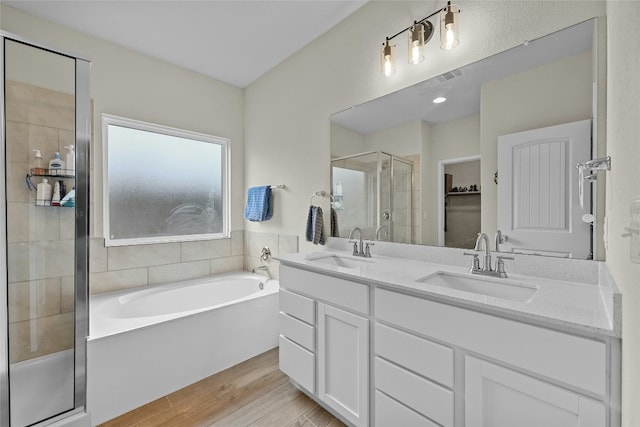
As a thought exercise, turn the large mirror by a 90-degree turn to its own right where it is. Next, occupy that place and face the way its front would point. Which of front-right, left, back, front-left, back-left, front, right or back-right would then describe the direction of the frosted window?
front-left

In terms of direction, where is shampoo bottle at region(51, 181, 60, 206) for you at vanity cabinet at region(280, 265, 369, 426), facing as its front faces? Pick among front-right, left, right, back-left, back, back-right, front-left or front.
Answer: front-right

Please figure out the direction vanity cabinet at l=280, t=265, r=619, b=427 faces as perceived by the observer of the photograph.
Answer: facing the viewer and to the left of the viewer

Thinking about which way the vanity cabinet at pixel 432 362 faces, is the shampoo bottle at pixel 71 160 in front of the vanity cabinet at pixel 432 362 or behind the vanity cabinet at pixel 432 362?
in front

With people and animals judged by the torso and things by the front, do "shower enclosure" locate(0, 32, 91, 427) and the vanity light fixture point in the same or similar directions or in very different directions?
very different directions

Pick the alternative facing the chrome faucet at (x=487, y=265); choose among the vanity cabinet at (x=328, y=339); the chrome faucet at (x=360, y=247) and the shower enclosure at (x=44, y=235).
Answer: the shower enclosure

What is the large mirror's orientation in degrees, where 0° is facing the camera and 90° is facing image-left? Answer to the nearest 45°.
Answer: approximately 45°

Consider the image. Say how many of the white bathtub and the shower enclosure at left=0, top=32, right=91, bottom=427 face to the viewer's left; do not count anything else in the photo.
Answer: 0

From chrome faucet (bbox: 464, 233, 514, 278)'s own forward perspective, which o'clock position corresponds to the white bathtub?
The white bathtub is roughly at 1 o'clock from the chrome faucet.

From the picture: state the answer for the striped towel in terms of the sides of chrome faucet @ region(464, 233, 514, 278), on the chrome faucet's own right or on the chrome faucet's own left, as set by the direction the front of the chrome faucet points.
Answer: on the chrome faucet's own right

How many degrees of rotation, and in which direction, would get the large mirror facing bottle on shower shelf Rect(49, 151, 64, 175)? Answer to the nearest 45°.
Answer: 0° — it already faces it

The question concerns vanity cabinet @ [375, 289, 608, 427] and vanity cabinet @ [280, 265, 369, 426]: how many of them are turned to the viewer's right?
0
